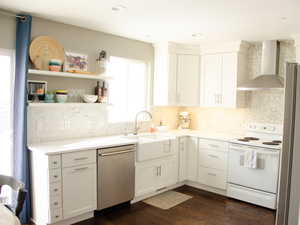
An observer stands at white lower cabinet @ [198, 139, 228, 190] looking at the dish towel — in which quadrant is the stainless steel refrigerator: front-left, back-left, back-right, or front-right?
front-right

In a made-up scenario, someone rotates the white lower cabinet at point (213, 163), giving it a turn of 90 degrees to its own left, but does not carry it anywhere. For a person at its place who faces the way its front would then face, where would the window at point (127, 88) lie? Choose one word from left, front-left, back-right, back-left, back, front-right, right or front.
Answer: back-right

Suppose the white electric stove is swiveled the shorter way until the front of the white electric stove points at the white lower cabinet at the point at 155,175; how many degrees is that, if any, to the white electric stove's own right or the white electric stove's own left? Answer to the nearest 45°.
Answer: approximately 45° to the white electric stove's own right

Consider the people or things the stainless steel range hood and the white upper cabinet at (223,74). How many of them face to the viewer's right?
0

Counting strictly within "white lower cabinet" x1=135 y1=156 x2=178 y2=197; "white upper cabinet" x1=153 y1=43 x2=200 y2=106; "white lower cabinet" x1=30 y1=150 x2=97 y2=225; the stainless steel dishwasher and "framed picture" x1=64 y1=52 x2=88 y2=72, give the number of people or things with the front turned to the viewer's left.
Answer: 0

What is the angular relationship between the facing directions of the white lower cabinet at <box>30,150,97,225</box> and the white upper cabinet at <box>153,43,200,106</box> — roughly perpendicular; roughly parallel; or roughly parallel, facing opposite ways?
roughly parallel

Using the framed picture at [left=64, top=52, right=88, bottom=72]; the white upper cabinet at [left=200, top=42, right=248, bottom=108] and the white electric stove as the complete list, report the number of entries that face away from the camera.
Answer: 0

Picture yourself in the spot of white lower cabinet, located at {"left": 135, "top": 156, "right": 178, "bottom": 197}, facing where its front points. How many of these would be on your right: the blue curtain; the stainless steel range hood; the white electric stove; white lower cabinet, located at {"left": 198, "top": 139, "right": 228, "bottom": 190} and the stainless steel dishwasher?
2

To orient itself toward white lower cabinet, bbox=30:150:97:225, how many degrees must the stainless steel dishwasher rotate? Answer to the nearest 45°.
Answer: approximately 90° to its right

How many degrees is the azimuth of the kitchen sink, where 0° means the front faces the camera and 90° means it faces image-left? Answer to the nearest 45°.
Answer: approximately 315°

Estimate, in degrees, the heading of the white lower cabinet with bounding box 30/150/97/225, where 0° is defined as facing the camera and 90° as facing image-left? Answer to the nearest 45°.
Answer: approximately 315°

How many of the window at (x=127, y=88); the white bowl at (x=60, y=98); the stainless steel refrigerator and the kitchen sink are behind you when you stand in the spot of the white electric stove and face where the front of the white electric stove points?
0

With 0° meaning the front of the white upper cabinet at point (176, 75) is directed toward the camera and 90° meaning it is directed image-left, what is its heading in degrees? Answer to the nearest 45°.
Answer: approximately 315°
